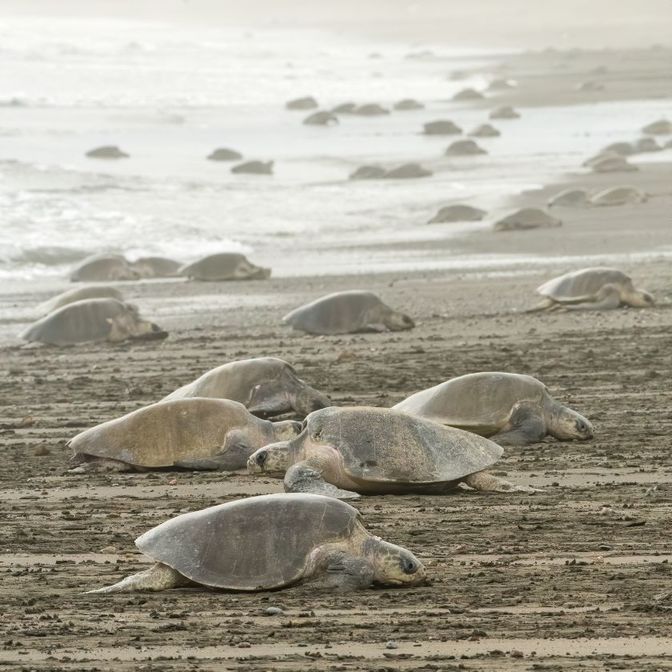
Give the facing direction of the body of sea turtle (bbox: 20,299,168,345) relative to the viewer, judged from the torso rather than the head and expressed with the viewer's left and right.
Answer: facing to the right of the viewer

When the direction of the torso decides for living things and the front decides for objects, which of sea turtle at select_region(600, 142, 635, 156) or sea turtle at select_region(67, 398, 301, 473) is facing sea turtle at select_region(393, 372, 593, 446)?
sea turtle at select_region(67, 398, 301, 473)

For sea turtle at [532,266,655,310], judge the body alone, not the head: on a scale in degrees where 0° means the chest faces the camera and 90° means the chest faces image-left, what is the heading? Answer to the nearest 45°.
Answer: approximately 270°

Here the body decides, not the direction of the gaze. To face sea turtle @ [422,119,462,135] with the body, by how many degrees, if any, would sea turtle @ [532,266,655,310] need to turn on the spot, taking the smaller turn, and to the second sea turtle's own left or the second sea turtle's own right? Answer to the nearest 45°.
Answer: approximately 90° to the second sea turtle's own left

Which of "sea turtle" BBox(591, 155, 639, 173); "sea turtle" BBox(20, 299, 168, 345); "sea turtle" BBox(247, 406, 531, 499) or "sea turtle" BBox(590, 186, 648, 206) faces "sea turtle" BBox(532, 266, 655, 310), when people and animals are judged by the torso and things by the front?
"sea turtle" BBox(20, 299, 168, 345)

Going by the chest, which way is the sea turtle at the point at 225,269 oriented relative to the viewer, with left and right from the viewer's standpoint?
facing to the right of the viewer

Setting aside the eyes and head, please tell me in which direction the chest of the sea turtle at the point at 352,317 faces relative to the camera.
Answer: to the viewer's right
